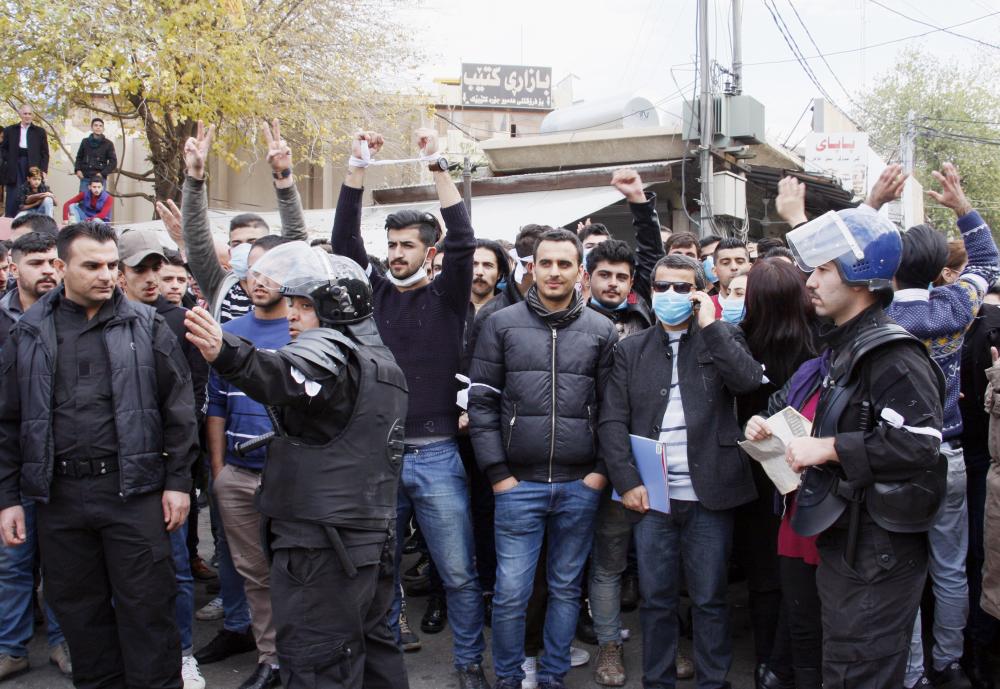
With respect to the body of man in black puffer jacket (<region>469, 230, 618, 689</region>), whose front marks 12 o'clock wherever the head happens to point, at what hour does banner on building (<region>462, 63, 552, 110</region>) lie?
The banner on building is roughly at 6 o'clock from the man in black puffer jacket.

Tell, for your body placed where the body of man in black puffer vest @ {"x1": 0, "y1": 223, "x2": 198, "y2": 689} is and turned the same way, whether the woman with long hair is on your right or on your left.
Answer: on your left

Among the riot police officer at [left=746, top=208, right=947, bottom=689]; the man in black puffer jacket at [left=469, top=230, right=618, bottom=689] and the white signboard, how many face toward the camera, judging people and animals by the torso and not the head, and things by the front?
2

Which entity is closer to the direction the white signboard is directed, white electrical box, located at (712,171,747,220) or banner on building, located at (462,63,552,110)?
the white electrical box

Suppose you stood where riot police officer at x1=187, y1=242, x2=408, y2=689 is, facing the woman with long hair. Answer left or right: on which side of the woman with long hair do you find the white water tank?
left

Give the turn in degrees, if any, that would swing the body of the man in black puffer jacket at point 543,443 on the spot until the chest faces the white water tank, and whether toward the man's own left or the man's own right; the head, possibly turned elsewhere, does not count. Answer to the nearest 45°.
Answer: approximately 180°

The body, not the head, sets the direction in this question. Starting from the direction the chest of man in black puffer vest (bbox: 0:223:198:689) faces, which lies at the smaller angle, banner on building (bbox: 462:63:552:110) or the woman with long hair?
the woman with long hair

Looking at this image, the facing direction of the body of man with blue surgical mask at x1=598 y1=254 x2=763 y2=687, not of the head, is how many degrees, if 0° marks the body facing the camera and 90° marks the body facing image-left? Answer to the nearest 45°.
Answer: approximately 0°

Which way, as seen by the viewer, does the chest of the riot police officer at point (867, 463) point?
to the viewer's left
